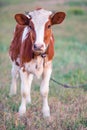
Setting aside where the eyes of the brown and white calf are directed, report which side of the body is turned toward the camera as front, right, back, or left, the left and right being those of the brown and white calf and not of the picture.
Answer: front
